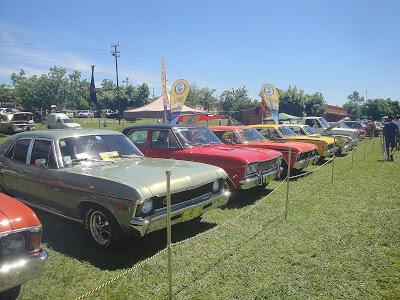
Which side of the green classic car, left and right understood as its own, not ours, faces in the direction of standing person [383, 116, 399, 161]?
left

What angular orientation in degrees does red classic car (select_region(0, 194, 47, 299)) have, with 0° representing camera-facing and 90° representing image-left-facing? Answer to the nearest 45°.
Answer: approximately 315°

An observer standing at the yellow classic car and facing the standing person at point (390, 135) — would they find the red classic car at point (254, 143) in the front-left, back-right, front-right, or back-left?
back-right

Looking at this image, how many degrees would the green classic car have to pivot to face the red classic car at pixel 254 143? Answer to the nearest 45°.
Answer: approximately 90° to its left

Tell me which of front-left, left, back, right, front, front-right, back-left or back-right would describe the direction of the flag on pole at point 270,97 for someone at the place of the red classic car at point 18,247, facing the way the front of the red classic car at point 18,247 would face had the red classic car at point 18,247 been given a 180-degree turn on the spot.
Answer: right

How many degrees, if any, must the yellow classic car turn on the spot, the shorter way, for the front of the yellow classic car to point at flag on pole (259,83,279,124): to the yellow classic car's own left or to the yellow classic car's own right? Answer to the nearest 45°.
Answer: approximately 135° to the yellow classic car's own left
